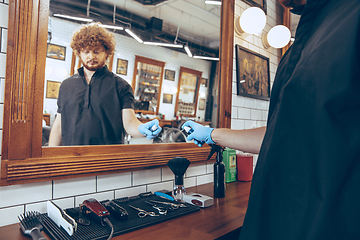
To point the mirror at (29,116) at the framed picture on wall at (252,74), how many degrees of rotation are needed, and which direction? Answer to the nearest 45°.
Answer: approximately 90° to its left

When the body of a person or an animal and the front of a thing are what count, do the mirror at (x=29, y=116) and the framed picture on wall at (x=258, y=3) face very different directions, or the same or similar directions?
same or similar directions

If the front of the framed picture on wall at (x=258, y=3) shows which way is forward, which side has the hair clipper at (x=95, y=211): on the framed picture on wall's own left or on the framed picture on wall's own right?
on the framed picture on wall's own right

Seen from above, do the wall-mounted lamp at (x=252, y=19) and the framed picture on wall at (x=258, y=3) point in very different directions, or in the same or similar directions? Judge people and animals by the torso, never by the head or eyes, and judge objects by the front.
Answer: same or similar directions

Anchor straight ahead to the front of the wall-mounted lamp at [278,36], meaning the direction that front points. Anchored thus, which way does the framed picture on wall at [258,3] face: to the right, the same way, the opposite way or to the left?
the same way

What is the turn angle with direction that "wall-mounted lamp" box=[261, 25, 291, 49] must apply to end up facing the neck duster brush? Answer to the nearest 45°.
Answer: approximately 45° to its right

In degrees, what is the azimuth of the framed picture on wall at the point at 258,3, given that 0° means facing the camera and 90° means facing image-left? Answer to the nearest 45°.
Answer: approximately 315°

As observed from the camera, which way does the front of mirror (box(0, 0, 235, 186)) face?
facing the viewer and to the right of the viewer

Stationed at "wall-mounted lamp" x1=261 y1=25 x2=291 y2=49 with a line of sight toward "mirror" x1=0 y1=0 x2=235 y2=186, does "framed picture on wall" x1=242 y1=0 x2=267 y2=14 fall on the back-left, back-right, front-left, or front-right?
front-right

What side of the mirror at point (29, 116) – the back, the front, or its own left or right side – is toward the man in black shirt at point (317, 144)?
front

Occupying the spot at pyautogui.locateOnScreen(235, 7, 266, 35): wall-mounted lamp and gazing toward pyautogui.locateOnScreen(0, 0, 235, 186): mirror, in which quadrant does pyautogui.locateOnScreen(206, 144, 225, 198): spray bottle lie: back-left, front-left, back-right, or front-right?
front-left

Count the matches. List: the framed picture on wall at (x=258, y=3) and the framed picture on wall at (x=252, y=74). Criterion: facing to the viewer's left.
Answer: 0
